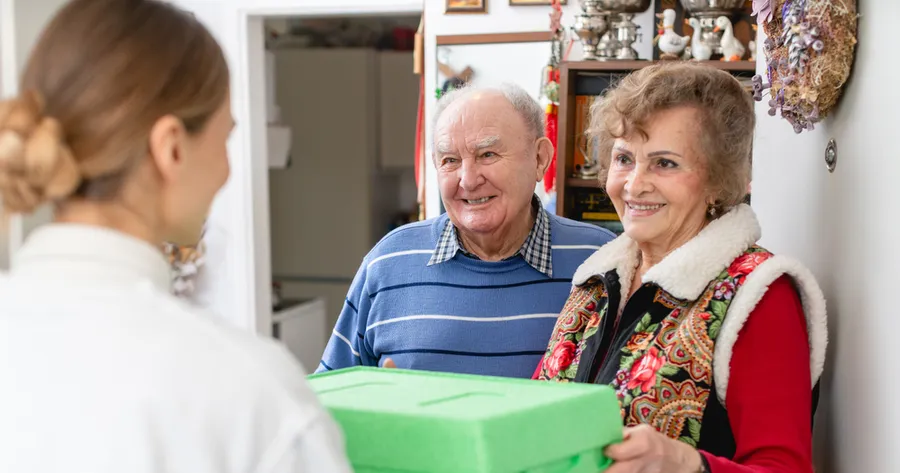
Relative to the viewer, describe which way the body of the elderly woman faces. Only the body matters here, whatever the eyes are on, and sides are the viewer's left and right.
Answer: facing the viewer and to the left of the viewer

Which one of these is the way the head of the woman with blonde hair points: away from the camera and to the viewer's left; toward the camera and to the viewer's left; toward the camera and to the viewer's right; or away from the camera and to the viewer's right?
away from the camera and to the viewer's right

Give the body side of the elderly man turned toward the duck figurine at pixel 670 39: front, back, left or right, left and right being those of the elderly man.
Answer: back

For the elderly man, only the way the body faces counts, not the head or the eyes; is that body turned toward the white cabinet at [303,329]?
no

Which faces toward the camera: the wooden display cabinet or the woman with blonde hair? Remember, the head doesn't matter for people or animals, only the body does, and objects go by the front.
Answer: the wooden display cabinet

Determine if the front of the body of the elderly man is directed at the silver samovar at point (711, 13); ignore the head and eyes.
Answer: no

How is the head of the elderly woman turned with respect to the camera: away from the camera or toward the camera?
toward the camera

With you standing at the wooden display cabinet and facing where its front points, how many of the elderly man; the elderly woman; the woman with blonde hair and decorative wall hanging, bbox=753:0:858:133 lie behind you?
0

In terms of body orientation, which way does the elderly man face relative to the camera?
toward the camera

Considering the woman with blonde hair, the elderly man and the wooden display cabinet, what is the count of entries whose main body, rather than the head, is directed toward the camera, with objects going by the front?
2

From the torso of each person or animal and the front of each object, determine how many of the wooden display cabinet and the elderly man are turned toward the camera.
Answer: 2

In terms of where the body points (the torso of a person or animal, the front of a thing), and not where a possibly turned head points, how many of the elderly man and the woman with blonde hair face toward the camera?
1

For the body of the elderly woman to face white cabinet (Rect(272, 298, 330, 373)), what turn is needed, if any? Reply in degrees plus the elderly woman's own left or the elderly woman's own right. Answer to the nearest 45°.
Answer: approximately 90° to the elderly woman's own right

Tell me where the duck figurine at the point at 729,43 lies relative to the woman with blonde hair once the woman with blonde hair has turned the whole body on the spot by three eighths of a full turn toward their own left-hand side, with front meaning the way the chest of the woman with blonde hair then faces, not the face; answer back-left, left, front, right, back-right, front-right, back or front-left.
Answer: back-right

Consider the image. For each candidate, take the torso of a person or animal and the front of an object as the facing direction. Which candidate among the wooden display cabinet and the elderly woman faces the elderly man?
the wooden display cabinet

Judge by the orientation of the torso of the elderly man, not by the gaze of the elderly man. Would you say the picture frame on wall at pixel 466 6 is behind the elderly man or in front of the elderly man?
behind

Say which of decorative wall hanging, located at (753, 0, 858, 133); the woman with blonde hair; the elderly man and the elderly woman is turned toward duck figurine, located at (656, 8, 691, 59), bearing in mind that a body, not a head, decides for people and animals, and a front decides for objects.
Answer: the woman with blonde hair

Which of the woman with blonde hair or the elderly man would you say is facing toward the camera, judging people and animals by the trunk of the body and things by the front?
the elderly man

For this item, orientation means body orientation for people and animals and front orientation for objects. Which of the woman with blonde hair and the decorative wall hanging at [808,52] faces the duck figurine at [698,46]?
the woman with blonde hair

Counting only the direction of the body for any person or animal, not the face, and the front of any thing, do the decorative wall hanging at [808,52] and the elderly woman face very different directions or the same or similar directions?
same or similar directions

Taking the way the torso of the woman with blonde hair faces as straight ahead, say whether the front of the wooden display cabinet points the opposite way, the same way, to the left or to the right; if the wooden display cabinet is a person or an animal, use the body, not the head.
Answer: the opposite way

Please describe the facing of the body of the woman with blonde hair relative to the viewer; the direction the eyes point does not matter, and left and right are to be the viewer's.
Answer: facing away from the viewer and to the right of the viewer
